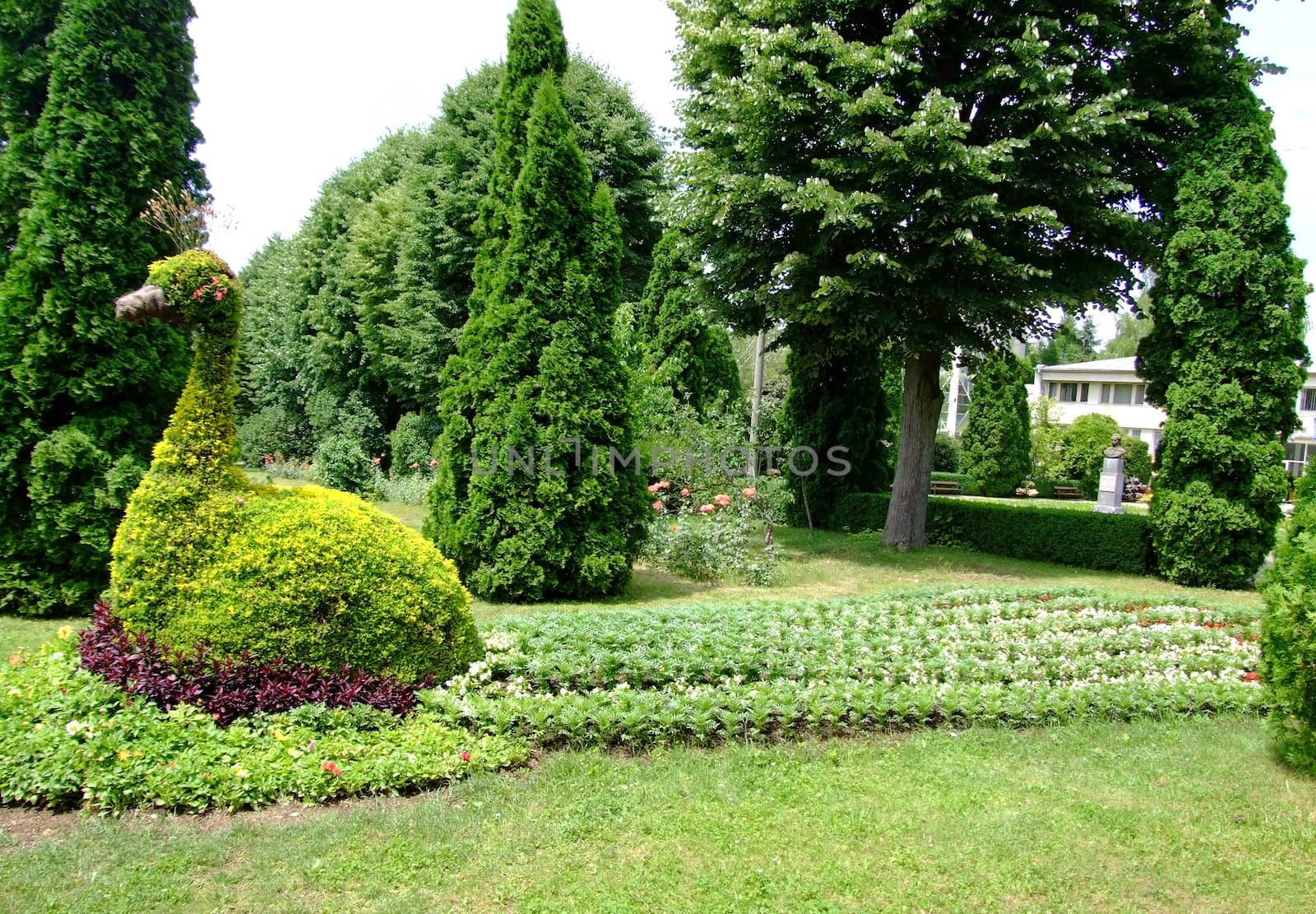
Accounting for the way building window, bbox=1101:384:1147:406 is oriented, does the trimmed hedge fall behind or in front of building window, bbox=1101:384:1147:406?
in front

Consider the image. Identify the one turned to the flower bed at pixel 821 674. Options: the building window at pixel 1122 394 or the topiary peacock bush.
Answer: the building window

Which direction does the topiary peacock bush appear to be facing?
to the viewer's left

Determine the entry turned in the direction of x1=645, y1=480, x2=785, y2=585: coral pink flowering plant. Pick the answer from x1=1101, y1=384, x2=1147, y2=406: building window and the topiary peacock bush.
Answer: the building window

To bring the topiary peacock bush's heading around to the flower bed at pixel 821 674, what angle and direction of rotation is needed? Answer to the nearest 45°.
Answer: approximately 180°

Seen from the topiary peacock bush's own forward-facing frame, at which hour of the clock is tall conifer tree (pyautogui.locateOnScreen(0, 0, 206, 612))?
The tall conifer tree is roughly at 2 o'clock from the topiary peacock bush.

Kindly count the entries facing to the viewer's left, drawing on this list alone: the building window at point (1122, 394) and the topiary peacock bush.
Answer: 1

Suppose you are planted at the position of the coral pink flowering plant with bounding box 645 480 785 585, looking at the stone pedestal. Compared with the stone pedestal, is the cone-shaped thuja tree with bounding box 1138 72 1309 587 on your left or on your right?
right

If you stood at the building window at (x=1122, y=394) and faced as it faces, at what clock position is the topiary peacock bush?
The topiary peacock bush is roughly at 12 o'clock from the building window.

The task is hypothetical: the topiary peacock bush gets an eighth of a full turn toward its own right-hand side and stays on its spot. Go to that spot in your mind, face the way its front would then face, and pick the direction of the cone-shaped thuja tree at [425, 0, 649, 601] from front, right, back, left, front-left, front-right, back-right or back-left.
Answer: right

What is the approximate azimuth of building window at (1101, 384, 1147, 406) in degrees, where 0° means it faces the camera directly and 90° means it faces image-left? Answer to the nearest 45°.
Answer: approximately 0°

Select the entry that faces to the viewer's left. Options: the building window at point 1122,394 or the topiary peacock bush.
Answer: the topiary peacock bush

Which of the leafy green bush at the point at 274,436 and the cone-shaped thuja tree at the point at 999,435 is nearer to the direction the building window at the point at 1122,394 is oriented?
the cone-shaped thuja tree

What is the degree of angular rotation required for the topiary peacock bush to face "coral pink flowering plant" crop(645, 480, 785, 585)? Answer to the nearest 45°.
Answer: approximately 135° to its right

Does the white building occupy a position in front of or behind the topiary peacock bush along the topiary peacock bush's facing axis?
behind
